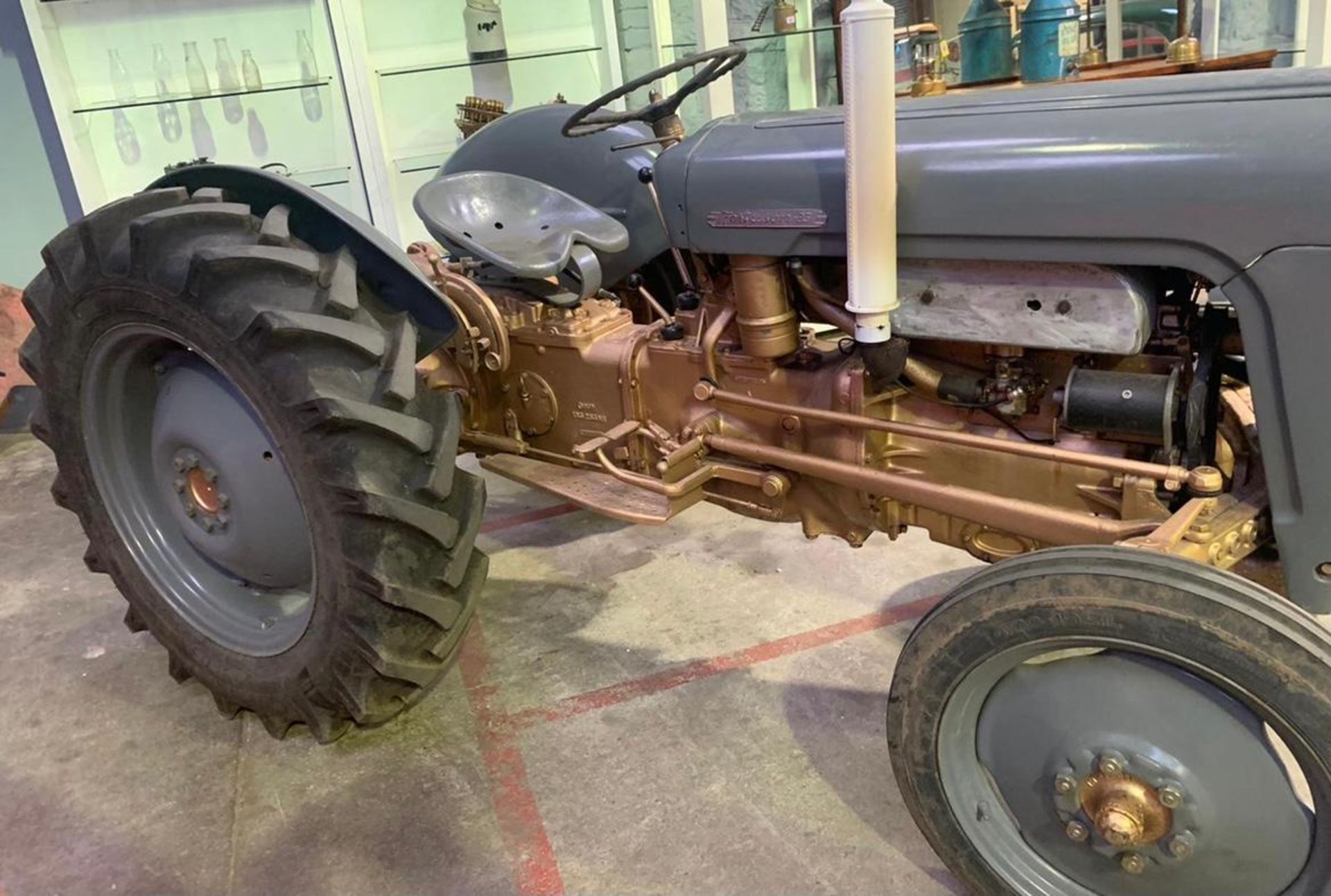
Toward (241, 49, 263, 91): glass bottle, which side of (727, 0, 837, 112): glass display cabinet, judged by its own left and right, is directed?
right

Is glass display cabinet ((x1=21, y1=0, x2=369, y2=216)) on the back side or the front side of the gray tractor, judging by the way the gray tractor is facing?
on the back side

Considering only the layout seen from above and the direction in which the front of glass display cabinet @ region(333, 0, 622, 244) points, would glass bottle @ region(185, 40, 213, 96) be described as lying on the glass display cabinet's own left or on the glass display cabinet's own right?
on the glass display cabinet's own right

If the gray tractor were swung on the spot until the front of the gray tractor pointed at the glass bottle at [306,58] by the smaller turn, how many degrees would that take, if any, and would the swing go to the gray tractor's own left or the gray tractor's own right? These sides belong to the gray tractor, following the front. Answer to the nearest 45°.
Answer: approximately 180°

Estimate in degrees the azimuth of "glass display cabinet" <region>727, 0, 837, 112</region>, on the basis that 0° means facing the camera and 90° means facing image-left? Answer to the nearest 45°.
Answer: approximately 0°

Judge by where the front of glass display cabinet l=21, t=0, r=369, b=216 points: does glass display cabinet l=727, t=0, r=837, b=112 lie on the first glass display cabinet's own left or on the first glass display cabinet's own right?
on the first glass display cabinet's own left

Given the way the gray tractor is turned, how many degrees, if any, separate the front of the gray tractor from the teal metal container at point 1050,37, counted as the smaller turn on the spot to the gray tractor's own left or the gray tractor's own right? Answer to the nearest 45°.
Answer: approximately 90° to the gray tractor's own left

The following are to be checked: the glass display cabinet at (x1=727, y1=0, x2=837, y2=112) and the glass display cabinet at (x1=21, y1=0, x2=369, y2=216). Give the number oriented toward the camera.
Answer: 2

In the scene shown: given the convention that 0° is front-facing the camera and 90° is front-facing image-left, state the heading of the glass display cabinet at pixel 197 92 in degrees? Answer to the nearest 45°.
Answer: approximately 0°

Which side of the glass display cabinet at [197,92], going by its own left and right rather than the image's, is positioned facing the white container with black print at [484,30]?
left

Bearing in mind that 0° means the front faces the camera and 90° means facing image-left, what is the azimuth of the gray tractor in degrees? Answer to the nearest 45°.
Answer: approximately 315°
